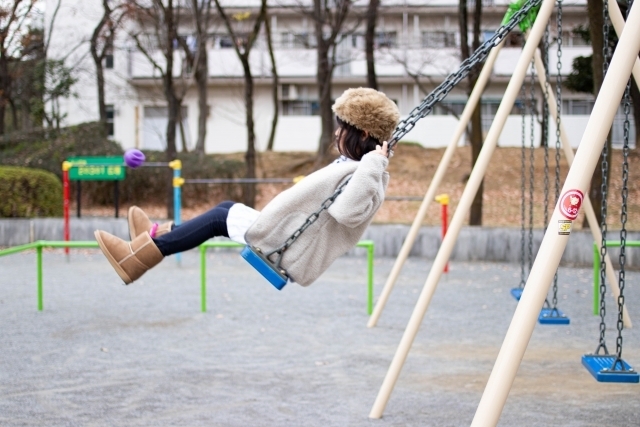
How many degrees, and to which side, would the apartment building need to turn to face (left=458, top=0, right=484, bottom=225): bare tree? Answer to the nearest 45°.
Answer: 0° — it already faces it

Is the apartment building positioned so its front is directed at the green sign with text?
yes

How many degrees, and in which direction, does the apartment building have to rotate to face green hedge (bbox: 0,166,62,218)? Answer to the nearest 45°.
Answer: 0° — it already faces it

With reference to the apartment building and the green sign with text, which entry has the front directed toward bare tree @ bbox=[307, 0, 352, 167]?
the apartment building

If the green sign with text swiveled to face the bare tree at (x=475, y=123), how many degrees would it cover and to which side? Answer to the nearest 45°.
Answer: approximately 90° to its left

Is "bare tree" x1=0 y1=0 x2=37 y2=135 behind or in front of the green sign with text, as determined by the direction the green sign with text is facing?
behind

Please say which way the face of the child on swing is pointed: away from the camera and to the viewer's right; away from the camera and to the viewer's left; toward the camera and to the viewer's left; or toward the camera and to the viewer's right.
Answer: away from the camera and to the viewer's left

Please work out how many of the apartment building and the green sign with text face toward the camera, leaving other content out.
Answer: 2
